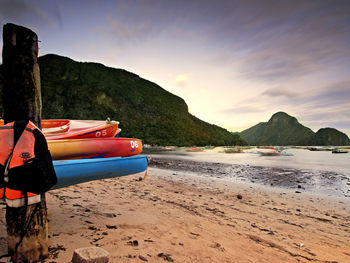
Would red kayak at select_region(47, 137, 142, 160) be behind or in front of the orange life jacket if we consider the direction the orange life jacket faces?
behind

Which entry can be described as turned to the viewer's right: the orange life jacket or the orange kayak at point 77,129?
the orange kayak

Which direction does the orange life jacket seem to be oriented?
toward the camera

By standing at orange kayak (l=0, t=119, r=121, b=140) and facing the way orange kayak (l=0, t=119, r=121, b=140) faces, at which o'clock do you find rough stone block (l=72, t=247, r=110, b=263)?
The rough stone block is roughly at 3 o'clock from the orange kayak.

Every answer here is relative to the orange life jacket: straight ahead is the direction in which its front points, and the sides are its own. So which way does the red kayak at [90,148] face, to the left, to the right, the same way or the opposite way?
to the left

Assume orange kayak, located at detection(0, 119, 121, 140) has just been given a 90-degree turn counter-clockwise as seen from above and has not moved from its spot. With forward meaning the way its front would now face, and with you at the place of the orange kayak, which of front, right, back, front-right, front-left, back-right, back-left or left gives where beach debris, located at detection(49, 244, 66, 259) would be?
back

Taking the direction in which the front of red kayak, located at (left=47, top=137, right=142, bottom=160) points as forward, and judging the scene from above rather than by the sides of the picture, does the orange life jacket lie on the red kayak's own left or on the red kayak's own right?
on the red kayak's own right

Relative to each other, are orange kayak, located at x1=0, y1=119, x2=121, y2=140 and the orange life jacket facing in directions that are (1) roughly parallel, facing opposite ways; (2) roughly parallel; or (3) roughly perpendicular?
roughly perpendicular

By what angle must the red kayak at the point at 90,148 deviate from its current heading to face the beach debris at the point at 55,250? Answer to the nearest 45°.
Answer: approximately 90° to its right

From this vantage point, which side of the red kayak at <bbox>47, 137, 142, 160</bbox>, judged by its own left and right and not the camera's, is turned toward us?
right

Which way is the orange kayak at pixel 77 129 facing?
to the viewer's right

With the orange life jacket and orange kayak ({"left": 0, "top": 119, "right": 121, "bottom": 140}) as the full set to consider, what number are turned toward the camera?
1
